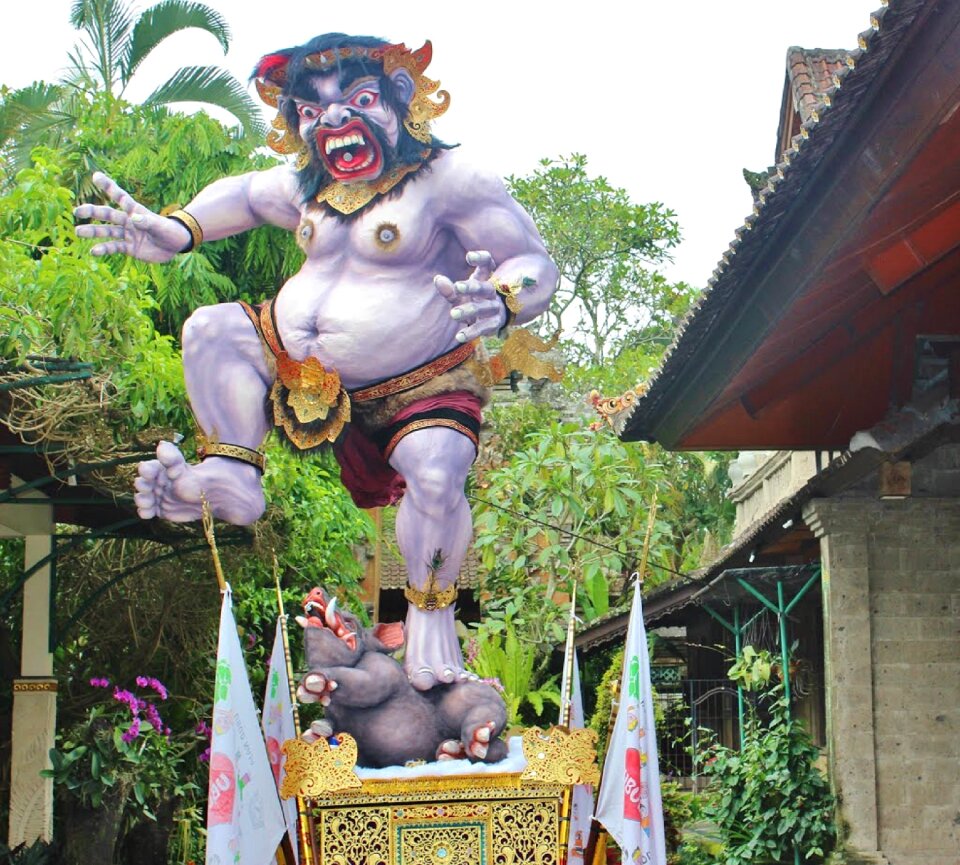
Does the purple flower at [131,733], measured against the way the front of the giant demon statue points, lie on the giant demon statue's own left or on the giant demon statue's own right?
on the giant demon statue's own right

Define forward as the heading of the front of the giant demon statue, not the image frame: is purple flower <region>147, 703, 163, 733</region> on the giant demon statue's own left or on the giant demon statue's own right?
on the giant demon statue's own right

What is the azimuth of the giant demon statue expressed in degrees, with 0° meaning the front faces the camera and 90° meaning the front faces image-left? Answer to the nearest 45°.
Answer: approximately 45°
